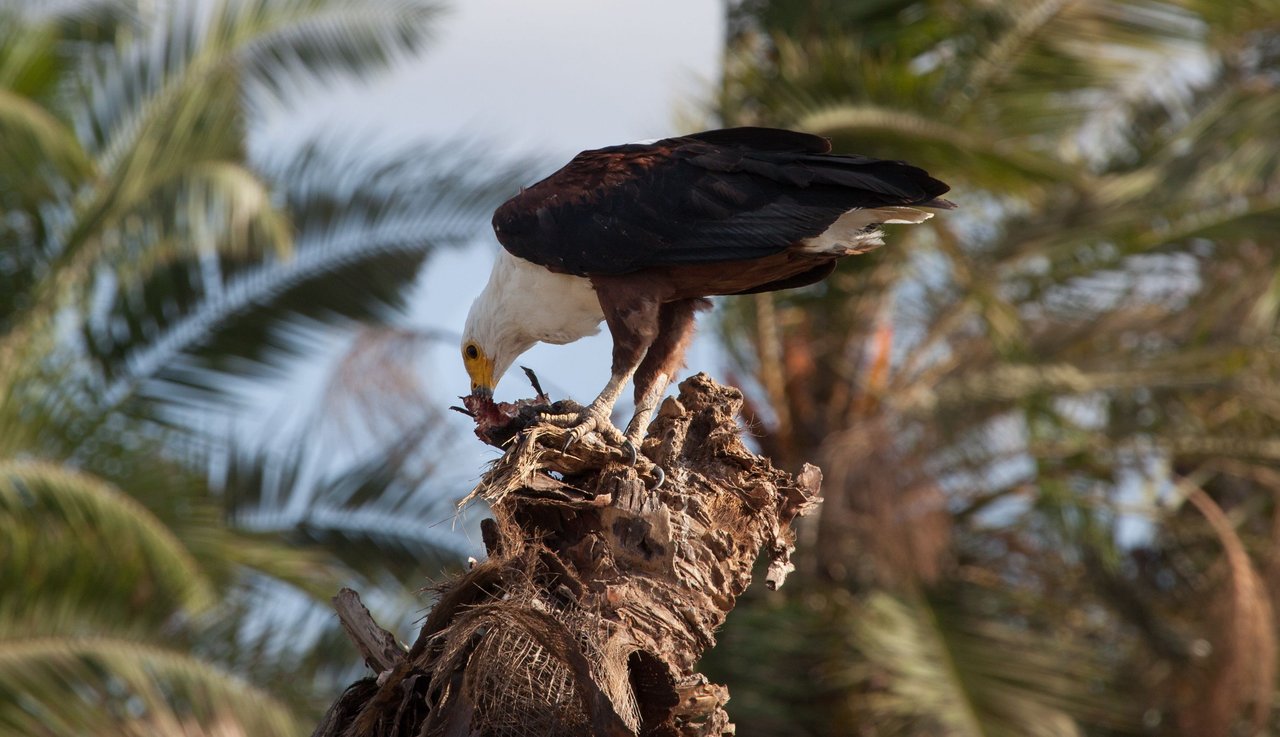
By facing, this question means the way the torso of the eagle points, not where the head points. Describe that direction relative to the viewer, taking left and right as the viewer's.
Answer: facing to the left of the viewer
